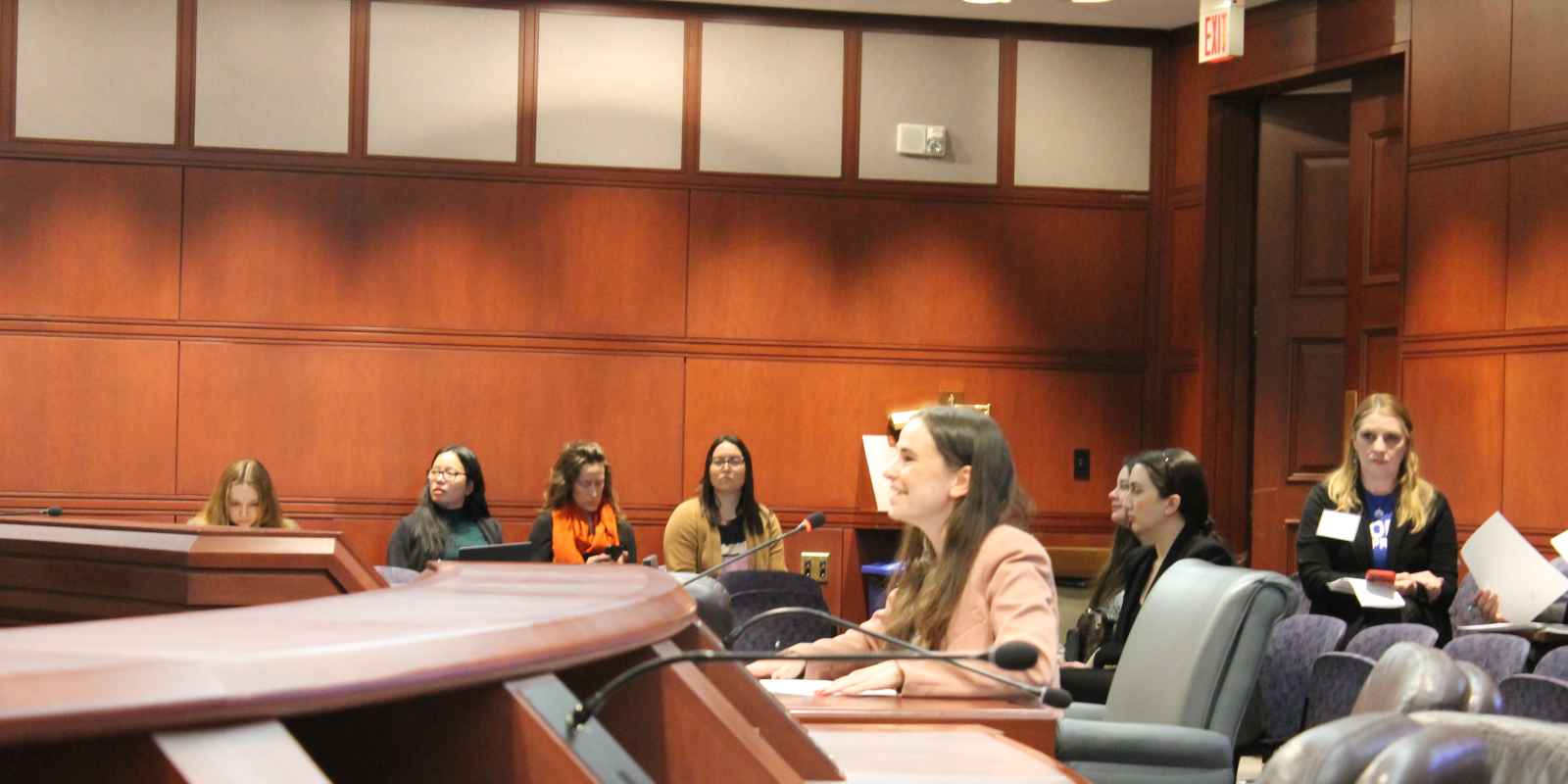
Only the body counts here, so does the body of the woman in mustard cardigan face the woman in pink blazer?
yes

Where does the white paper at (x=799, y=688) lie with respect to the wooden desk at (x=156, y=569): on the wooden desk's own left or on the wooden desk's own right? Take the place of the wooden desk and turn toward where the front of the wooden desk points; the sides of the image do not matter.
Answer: on the wooden desk's own left

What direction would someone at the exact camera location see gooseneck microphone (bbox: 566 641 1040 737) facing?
facing to the right of the viewer

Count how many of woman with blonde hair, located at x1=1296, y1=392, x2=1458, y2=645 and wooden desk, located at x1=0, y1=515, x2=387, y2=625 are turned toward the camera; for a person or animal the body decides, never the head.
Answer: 2

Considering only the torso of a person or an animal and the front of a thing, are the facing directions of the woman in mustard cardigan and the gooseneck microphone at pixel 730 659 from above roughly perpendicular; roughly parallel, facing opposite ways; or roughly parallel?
roughly perpendicular

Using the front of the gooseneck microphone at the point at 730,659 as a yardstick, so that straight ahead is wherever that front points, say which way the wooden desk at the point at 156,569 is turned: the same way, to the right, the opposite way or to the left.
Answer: to the right

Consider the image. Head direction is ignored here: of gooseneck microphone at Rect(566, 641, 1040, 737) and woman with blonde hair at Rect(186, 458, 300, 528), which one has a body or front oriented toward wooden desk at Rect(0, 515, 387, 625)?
the woman with blonde hair

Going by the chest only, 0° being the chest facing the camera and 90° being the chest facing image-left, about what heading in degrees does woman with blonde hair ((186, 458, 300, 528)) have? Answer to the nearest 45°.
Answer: approximately 0°
